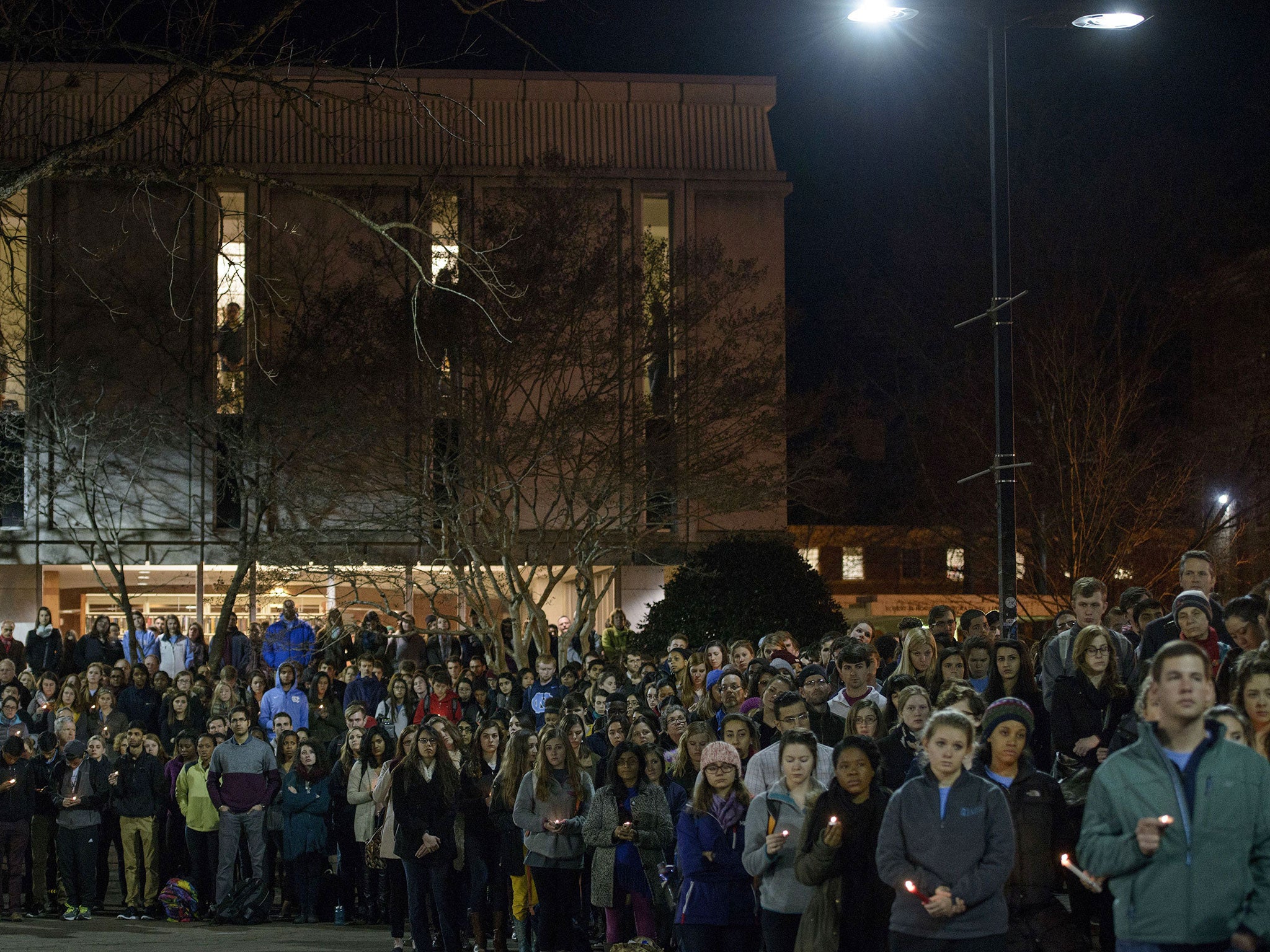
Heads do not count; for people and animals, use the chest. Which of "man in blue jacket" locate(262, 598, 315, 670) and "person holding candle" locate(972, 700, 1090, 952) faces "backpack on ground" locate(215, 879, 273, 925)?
the man in blue jacket

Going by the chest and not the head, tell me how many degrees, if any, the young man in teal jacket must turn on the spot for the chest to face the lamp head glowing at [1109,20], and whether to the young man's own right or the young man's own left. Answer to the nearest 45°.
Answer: approximately 180°

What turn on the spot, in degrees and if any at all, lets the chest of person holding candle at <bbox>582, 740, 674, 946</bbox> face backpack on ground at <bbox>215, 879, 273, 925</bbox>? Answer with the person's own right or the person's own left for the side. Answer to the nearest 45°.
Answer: approximately 135° to the person's own right

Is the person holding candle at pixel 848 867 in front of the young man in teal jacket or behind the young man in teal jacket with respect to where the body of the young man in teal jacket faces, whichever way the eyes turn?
behind

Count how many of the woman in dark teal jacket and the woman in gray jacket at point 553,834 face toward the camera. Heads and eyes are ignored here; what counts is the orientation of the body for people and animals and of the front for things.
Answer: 2

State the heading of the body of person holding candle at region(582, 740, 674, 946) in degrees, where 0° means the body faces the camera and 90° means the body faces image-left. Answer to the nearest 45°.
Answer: approximately 0°

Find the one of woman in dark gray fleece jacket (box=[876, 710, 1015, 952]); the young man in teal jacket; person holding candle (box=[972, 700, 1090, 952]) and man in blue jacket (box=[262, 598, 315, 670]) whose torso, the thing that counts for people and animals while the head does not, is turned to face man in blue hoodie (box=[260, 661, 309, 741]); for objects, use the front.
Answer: man in blue jacket (box=[262, 598, 315, 670])

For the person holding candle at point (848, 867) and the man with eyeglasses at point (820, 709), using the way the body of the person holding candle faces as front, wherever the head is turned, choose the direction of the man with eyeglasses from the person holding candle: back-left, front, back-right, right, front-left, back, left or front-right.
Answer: back-right

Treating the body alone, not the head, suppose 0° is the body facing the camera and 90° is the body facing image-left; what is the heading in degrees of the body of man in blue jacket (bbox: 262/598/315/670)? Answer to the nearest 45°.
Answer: approximately 0°

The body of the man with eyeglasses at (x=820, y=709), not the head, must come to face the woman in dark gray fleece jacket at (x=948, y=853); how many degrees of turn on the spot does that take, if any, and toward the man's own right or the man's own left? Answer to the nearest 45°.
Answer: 0° — they already face them
